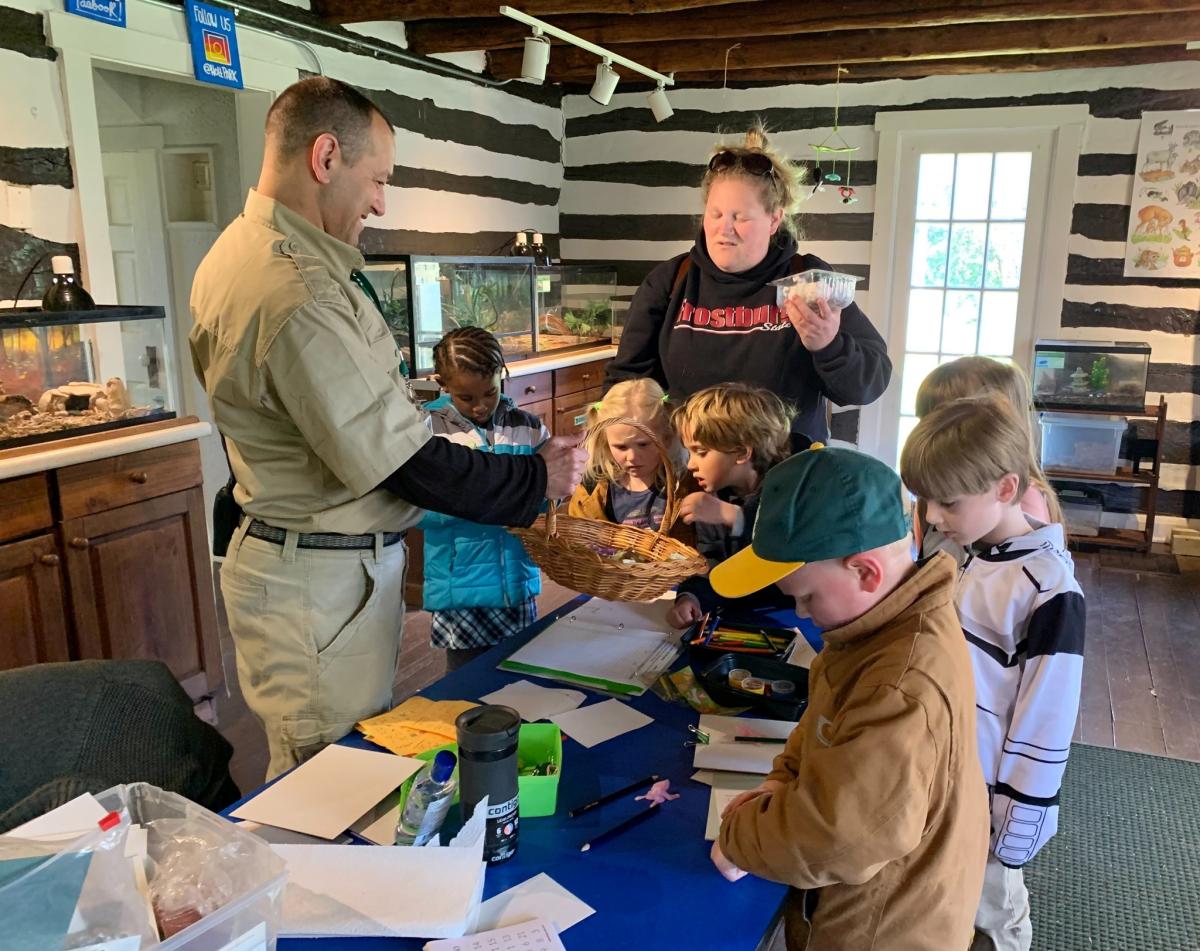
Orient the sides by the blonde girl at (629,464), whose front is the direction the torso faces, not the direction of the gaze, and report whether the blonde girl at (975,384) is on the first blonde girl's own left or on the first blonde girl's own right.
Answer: on the first blonde girl's own left

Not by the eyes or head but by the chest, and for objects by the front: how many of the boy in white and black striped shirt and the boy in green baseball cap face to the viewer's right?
0

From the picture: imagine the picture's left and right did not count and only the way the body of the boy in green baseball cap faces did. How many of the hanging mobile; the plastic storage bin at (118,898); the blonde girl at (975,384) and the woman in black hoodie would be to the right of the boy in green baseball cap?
3

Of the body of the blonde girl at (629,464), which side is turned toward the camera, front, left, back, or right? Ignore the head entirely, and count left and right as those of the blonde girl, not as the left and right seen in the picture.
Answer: front

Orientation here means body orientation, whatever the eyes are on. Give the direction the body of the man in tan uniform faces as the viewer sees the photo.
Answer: to the viewer's right

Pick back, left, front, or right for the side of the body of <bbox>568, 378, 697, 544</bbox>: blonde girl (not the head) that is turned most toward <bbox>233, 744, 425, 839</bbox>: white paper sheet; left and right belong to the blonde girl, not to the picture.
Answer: front

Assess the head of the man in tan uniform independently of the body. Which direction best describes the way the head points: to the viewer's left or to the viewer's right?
to the viewer's right

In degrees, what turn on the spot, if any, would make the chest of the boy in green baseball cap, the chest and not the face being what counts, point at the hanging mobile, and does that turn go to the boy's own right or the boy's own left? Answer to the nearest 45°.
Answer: approximately 90° to the boy's own right

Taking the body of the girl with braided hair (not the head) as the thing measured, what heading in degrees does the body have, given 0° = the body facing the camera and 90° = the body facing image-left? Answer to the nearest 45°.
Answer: approximately 315°

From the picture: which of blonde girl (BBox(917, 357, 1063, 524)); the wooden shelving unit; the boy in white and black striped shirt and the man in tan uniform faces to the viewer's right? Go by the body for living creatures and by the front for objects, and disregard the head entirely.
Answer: the man in tan uniform

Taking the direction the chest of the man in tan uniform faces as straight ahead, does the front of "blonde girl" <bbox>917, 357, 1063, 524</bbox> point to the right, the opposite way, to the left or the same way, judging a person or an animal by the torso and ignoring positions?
the opposite way

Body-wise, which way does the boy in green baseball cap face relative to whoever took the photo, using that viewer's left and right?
facing to the left of the viewer

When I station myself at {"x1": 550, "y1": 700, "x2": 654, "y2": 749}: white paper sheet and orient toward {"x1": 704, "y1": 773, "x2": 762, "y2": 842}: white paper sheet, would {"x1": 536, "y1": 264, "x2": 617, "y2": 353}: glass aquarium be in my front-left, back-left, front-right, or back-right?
back-left

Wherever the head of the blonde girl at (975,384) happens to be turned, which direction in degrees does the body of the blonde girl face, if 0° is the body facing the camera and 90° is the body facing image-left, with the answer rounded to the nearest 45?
approximately 45°

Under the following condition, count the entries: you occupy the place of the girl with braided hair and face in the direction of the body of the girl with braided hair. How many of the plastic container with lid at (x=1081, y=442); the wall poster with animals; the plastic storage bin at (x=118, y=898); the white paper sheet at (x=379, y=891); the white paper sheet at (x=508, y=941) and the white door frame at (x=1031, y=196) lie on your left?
3
